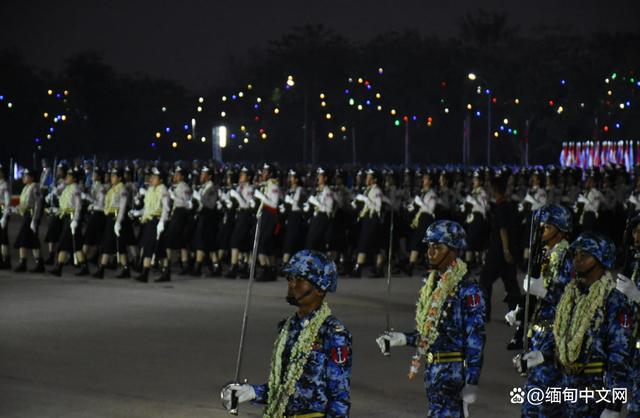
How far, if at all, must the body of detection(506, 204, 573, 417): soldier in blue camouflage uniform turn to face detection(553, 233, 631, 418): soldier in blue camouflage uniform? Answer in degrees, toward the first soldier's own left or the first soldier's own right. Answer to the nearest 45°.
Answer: approximately 90° to the first soldier's own left

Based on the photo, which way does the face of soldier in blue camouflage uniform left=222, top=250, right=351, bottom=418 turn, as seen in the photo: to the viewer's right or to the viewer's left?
to the viewer's left

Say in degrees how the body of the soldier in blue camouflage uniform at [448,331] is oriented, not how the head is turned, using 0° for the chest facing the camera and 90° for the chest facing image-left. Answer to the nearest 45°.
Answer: approximately 45°

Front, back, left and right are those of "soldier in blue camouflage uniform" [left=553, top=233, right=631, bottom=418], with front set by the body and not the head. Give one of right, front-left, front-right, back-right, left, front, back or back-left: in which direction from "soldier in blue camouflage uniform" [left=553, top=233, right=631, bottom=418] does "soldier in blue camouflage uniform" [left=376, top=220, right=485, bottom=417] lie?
front-right

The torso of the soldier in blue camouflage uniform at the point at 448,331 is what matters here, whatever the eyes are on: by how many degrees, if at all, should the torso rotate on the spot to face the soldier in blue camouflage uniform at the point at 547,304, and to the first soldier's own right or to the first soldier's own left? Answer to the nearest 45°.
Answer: approximately 180°
